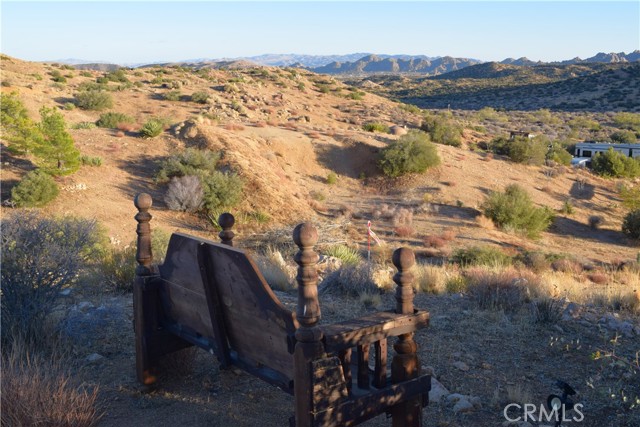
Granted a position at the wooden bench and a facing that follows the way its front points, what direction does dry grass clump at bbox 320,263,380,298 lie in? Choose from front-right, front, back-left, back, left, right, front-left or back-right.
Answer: front-left

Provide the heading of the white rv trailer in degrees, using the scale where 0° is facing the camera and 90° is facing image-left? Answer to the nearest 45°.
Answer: approximately 90°

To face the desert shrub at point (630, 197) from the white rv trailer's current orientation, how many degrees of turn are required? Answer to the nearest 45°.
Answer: approximately 90° to its left

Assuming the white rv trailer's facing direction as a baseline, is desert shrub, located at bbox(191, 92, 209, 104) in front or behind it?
in front

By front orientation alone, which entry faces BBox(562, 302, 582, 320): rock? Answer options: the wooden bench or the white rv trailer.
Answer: the wooden bench

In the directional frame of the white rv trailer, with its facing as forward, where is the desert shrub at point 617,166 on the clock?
The desert shrub is roughly at 9 o'clock from the white rv trailer.

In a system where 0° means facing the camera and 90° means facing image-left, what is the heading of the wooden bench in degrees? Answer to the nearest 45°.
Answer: approximately 225°

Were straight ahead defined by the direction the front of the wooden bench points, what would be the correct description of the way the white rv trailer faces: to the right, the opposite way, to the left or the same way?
to the left

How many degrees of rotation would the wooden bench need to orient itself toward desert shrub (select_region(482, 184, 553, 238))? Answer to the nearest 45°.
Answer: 0° — it already faces it

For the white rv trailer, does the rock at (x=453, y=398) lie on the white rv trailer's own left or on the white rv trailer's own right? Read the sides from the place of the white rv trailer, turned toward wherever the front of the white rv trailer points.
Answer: on the white rv trailer's own left

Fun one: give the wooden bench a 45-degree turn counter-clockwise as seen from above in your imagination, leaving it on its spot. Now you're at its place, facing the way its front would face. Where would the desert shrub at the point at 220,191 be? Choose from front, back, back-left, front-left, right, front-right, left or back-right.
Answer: front

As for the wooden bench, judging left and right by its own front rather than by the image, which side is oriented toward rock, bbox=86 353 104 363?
left

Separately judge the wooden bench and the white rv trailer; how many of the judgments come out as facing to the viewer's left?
1

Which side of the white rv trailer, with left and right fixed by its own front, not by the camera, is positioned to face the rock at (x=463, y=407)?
left

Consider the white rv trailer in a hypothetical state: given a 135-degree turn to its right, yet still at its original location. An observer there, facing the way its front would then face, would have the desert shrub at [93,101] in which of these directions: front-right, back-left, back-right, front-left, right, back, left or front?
back

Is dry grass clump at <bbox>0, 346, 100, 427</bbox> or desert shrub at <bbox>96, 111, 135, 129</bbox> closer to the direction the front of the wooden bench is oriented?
the desert shrub
